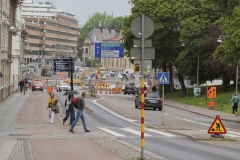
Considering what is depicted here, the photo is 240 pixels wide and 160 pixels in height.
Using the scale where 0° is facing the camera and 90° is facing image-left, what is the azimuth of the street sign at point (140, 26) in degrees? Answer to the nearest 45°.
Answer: approximately 180°

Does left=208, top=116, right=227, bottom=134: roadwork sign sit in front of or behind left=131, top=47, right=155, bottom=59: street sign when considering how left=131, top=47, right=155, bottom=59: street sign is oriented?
in front

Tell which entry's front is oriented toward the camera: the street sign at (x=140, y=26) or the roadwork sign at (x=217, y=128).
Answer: the roadwork sign

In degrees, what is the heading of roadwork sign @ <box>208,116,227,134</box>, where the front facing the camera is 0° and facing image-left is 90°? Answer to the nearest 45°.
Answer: approximately 0°

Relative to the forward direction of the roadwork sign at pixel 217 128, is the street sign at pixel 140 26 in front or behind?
in front

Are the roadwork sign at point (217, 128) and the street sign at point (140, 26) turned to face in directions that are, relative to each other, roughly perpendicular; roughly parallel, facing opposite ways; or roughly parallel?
roughly parallel, facing opposite ways
